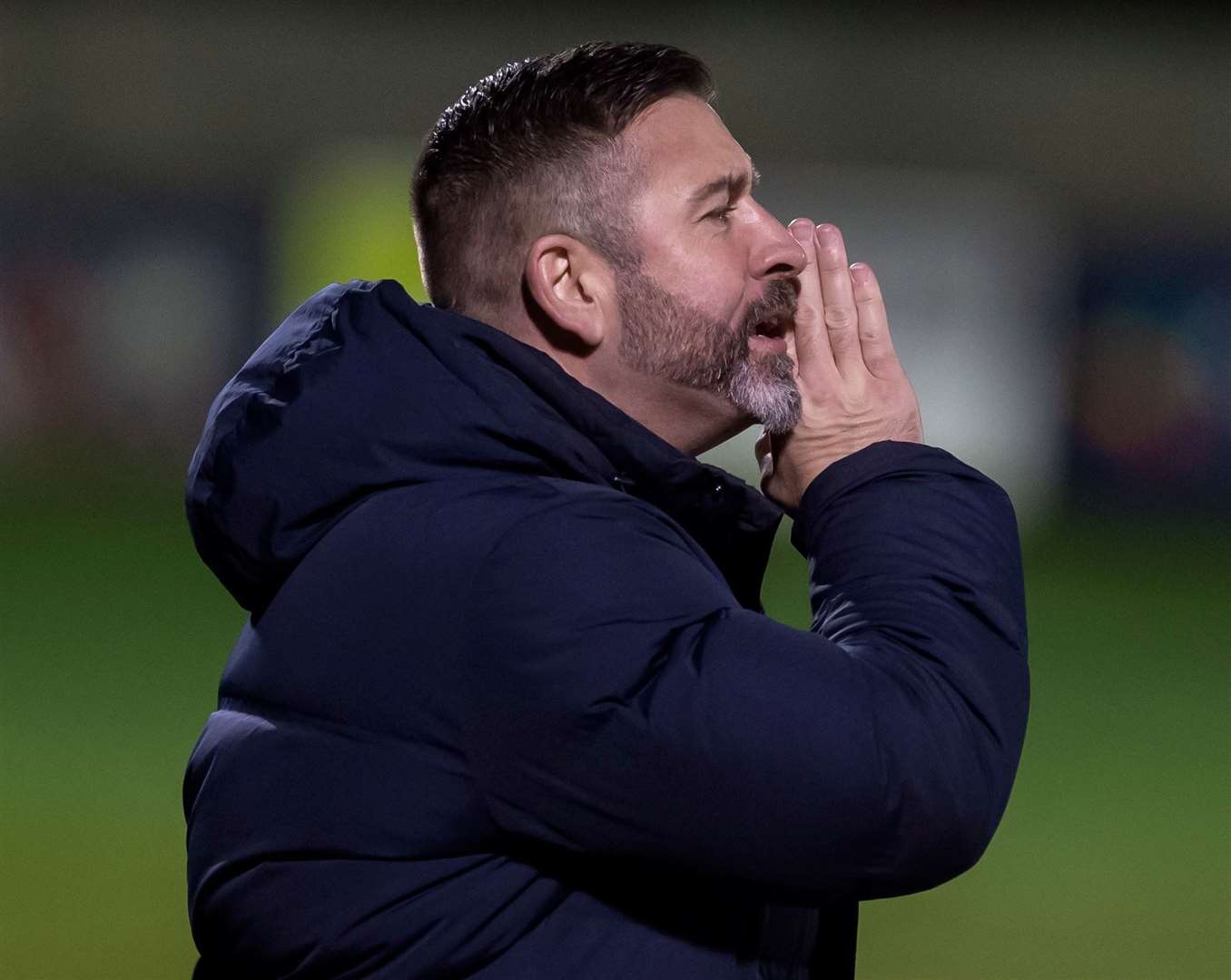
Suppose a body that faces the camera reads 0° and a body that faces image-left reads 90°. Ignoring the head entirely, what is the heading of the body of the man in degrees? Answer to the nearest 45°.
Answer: approximately 270°
